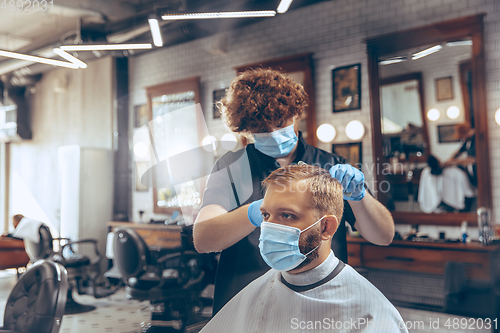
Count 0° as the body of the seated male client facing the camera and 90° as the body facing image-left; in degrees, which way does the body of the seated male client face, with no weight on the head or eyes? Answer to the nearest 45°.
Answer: approximately 45°

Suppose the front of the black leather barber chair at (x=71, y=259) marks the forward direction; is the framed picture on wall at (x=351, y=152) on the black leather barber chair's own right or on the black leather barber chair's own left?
on the black leather barber chair's own right

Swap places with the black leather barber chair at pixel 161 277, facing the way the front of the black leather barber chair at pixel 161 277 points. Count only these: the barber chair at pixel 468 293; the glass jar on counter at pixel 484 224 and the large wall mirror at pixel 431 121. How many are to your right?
3

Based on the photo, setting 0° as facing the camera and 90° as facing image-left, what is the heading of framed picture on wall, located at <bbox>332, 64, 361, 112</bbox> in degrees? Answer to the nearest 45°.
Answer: approximately 45°

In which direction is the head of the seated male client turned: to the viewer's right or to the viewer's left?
to the viewer's left

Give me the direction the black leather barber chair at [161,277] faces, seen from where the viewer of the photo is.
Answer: facing away from the viewer and to the right of the viewer
